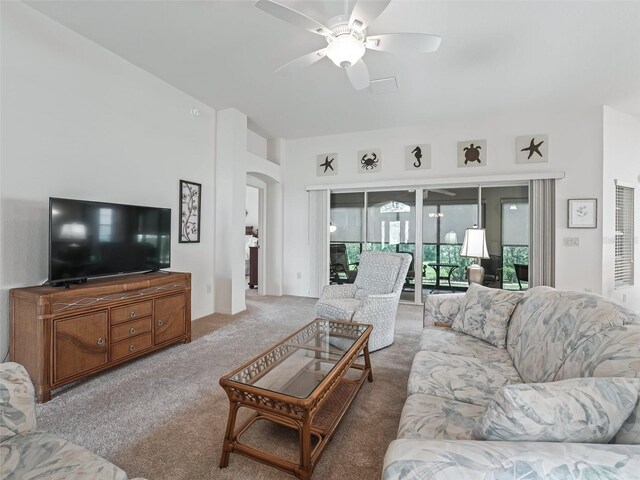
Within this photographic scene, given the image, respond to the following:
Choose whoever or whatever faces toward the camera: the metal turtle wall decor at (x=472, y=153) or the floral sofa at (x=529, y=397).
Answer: the metal turtle wall decor

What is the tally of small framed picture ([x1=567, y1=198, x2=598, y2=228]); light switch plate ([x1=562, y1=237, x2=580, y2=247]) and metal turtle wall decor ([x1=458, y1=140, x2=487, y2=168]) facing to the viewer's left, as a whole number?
0

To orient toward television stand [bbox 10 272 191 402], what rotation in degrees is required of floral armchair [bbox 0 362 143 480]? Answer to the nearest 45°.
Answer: approximately 135° to its left

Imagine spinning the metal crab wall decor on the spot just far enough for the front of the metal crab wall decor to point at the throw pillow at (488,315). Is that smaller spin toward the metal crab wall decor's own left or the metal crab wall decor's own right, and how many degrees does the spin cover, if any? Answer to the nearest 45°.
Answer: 0° — it already faces it

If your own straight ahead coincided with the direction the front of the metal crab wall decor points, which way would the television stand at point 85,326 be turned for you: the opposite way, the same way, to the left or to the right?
to the left

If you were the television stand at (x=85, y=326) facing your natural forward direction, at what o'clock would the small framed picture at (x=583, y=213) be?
The small framed picture is roughly at 11 o'clock from the television stand.

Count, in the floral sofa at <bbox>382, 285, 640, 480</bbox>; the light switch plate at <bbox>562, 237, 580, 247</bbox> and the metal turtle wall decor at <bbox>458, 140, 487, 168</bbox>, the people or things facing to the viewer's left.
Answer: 1

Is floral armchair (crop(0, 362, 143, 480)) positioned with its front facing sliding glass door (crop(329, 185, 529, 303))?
no

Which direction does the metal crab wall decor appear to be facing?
toward the camera

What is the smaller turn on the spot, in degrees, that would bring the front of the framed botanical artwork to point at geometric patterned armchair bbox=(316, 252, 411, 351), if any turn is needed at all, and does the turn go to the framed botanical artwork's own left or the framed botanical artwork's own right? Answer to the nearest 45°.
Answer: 0° — it already faces it

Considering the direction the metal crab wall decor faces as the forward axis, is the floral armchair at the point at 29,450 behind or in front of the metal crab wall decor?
in front

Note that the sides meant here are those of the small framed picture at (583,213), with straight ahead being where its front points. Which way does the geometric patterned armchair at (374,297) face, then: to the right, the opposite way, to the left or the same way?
the same way

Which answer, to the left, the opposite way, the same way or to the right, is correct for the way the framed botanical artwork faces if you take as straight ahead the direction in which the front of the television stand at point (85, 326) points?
the same way

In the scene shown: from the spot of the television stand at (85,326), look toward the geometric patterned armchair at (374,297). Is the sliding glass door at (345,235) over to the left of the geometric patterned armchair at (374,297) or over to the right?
left

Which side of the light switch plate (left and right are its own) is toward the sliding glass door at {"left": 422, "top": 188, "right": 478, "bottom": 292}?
right

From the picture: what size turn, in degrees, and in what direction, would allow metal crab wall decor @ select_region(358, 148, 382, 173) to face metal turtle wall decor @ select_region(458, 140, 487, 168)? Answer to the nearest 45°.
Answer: approximately 90° to its left

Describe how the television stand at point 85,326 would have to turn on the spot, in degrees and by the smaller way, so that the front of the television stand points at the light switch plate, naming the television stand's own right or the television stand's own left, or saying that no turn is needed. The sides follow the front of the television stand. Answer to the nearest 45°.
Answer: approximately 45° to the television stand's own left

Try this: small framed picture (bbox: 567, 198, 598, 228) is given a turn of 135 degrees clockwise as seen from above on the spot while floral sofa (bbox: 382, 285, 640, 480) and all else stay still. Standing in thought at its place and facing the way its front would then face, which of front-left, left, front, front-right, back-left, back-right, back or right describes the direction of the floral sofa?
back-left

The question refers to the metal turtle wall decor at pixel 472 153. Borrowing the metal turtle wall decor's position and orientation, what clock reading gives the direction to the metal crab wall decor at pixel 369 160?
The metal crab wall decor is roughly at 3 o'clock from the metal turtle wall decor.

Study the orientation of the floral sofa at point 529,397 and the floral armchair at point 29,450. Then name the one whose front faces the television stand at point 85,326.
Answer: the floral sofa
